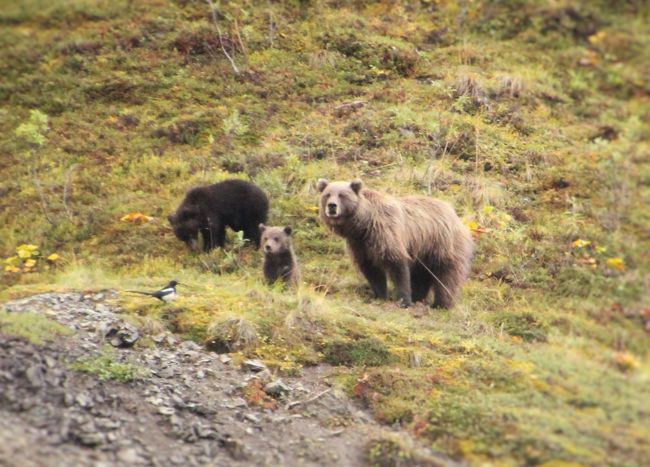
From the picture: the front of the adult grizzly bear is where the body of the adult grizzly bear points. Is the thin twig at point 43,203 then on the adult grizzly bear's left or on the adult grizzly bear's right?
on the adult grizzly bear's right

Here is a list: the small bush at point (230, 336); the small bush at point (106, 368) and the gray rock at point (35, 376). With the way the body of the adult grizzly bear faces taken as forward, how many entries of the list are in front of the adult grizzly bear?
3

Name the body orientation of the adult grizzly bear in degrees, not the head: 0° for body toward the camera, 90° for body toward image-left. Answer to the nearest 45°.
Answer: approximately 45°

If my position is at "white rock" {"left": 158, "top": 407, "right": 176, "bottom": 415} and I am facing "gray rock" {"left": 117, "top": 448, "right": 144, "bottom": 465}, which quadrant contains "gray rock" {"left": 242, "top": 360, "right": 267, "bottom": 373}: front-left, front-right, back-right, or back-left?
back-left

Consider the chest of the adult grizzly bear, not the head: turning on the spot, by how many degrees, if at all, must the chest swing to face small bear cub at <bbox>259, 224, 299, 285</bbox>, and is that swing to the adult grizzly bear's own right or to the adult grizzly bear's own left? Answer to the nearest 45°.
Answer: approximately 45° to the adult grizzly bear's own right

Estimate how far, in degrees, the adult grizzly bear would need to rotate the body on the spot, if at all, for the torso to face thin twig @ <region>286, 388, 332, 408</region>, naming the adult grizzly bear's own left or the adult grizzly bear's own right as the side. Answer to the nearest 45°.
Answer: approximately 45° to the adult grizzly bear's own left

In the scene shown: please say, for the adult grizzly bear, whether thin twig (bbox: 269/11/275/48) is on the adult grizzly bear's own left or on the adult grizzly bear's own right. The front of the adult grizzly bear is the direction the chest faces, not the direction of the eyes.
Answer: on the adult grizzly bear's own right

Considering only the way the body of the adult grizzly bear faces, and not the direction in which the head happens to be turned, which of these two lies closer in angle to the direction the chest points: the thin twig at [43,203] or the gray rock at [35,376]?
the gray rock
